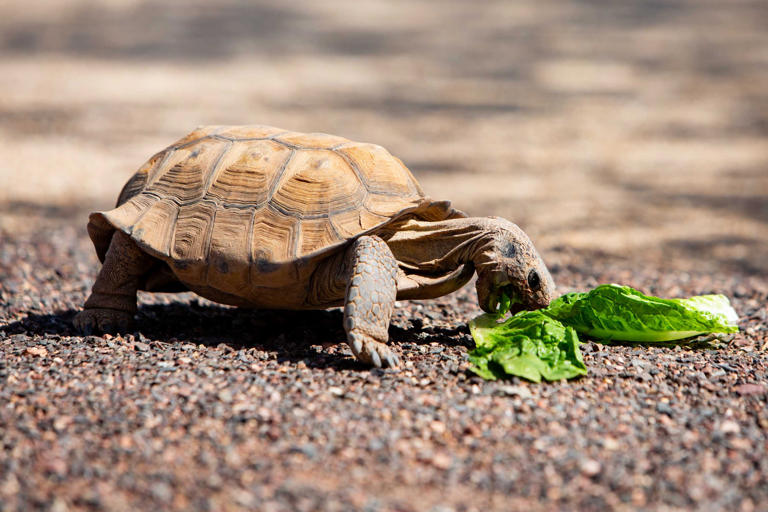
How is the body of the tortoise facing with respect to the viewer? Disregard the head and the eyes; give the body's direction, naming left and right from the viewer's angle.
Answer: facing to the right of the viewer

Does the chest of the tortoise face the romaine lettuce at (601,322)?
yes
